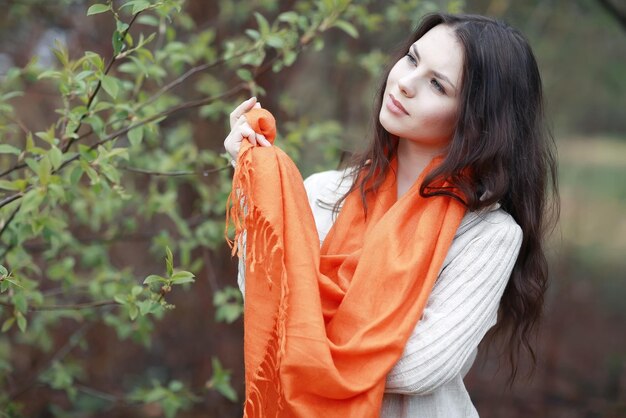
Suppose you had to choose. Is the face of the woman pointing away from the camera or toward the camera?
toward the camera

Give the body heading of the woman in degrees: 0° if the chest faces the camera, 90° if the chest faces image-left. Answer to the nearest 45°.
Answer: approximately 45°
